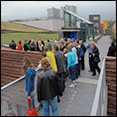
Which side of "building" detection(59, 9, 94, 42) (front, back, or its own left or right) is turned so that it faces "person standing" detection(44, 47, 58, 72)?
front

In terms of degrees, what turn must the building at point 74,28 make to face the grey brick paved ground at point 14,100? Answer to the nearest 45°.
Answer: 0° — it already faces it

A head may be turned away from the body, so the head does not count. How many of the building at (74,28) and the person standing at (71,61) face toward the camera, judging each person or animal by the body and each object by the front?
1

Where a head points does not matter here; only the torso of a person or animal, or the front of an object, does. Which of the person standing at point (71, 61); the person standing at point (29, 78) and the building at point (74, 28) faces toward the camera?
the building

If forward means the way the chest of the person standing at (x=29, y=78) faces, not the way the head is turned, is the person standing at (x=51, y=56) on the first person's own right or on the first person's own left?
on the first person's own right

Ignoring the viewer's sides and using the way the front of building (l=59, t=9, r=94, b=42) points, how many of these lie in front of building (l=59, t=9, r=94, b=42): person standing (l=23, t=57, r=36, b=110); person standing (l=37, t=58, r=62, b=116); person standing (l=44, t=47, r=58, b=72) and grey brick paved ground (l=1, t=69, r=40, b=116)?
4
